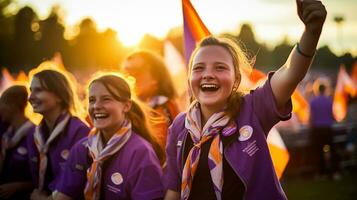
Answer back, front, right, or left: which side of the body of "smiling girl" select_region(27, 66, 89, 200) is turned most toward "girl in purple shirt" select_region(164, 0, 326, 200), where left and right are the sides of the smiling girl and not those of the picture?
left

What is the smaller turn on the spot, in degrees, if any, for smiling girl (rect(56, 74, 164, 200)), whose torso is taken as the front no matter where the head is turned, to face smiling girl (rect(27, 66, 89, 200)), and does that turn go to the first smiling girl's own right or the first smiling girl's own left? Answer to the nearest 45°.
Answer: approximately 90° to the first smiling girl's own right

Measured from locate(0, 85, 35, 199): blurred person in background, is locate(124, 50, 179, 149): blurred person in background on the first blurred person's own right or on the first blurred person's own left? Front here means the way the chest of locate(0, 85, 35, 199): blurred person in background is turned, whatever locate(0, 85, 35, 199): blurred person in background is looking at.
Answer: on the first blurred person's own left

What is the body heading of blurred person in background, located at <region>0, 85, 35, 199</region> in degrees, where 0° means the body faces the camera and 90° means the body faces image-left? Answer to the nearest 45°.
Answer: approximately 45°
